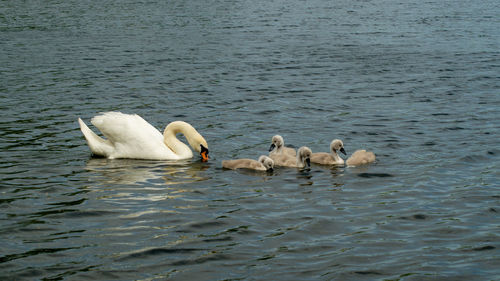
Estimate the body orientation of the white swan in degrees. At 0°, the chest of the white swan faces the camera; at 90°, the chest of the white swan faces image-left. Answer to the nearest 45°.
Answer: approximately 270°
